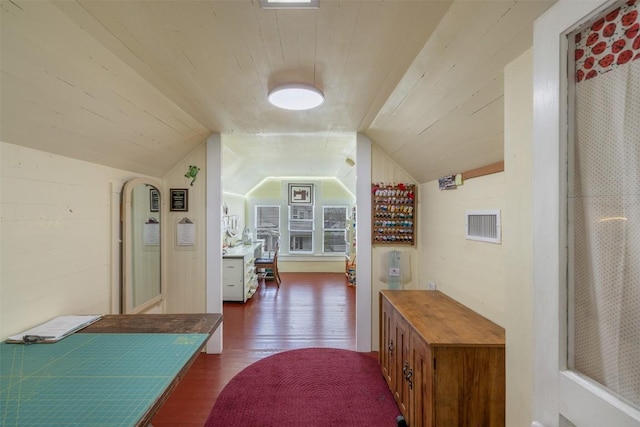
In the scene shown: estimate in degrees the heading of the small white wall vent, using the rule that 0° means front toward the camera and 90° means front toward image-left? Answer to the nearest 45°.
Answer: approximately 45°

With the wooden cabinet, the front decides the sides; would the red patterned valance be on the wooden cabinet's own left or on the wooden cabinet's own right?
on the wooden cabinet's own left

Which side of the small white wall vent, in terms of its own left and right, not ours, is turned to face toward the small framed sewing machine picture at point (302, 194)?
right

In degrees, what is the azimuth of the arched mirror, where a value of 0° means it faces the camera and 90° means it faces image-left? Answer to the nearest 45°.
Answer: approximately 315°

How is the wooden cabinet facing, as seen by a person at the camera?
facing to the left of the viewer

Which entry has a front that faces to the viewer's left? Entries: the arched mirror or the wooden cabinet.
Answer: the wooden cabinet

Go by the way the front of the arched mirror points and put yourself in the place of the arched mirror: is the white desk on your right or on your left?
on your left

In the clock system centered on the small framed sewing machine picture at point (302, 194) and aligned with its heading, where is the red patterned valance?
The red patterned valance is roughly at 12 o'clock from the small framed sewing machine picture.

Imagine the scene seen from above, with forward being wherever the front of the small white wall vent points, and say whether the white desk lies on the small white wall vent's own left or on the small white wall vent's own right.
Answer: on the small white wall vent's own right
